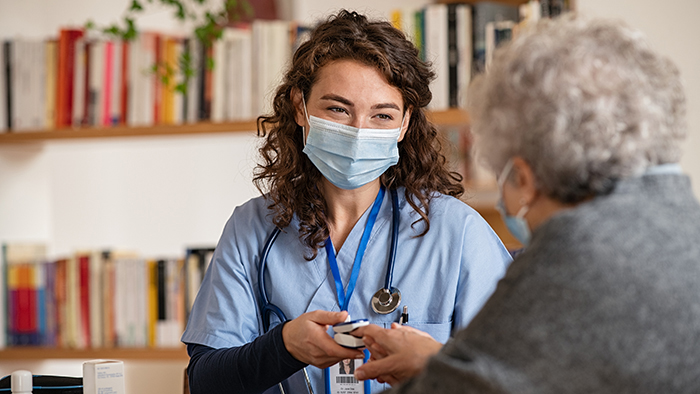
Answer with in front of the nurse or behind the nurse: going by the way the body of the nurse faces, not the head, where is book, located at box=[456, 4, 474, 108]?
behind

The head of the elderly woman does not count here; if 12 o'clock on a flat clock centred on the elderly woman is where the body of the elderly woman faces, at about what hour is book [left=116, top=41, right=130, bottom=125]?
The book is roughly at 12 o'clock from the elderly woman.

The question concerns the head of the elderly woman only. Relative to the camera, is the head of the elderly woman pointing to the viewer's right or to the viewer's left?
to the viewer's left

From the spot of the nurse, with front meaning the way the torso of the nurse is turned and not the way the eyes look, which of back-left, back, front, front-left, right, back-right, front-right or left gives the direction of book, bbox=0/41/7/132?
back-right
